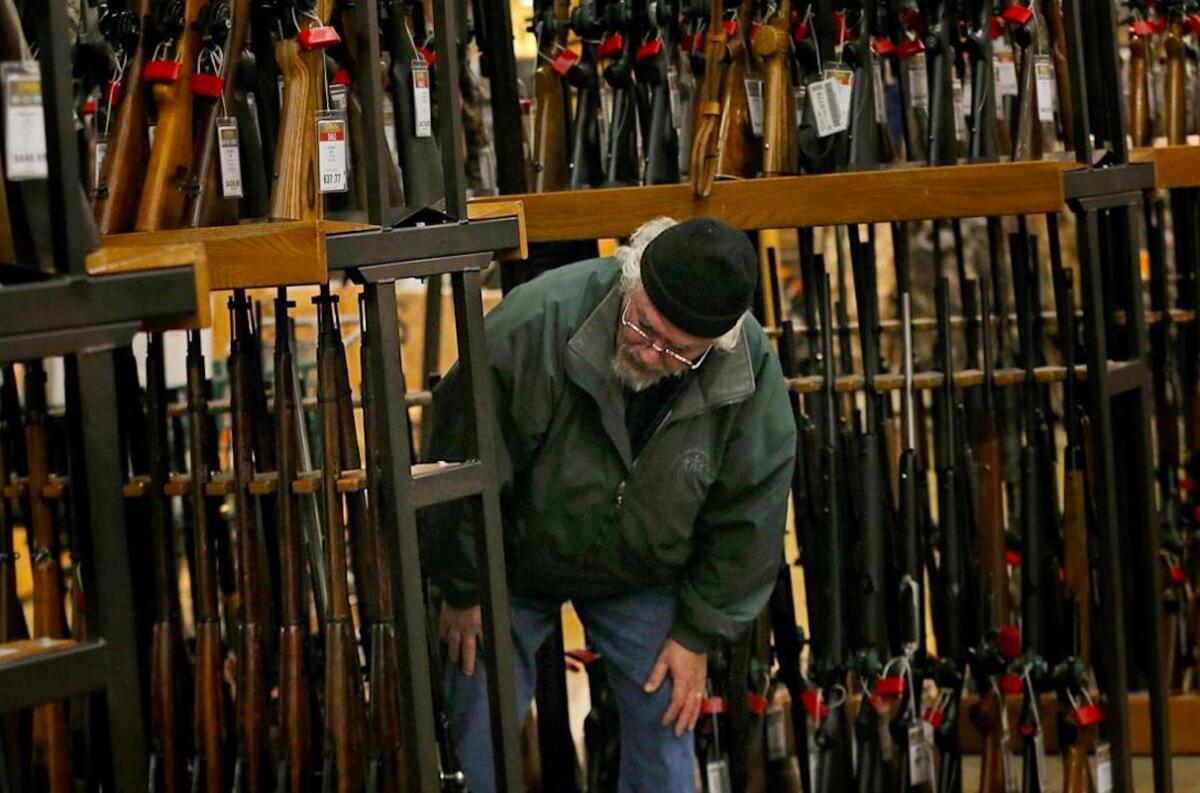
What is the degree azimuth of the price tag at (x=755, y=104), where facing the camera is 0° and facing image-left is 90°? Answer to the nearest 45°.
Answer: approximately 0°

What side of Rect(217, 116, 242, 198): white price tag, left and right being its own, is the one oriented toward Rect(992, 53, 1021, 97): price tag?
left

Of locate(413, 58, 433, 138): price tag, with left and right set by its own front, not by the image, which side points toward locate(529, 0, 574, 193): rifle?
back

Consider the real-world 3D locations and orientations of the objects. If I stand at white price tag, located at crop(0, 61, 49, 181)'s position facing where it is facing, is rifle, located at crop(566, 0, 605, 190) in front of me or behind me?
behind
